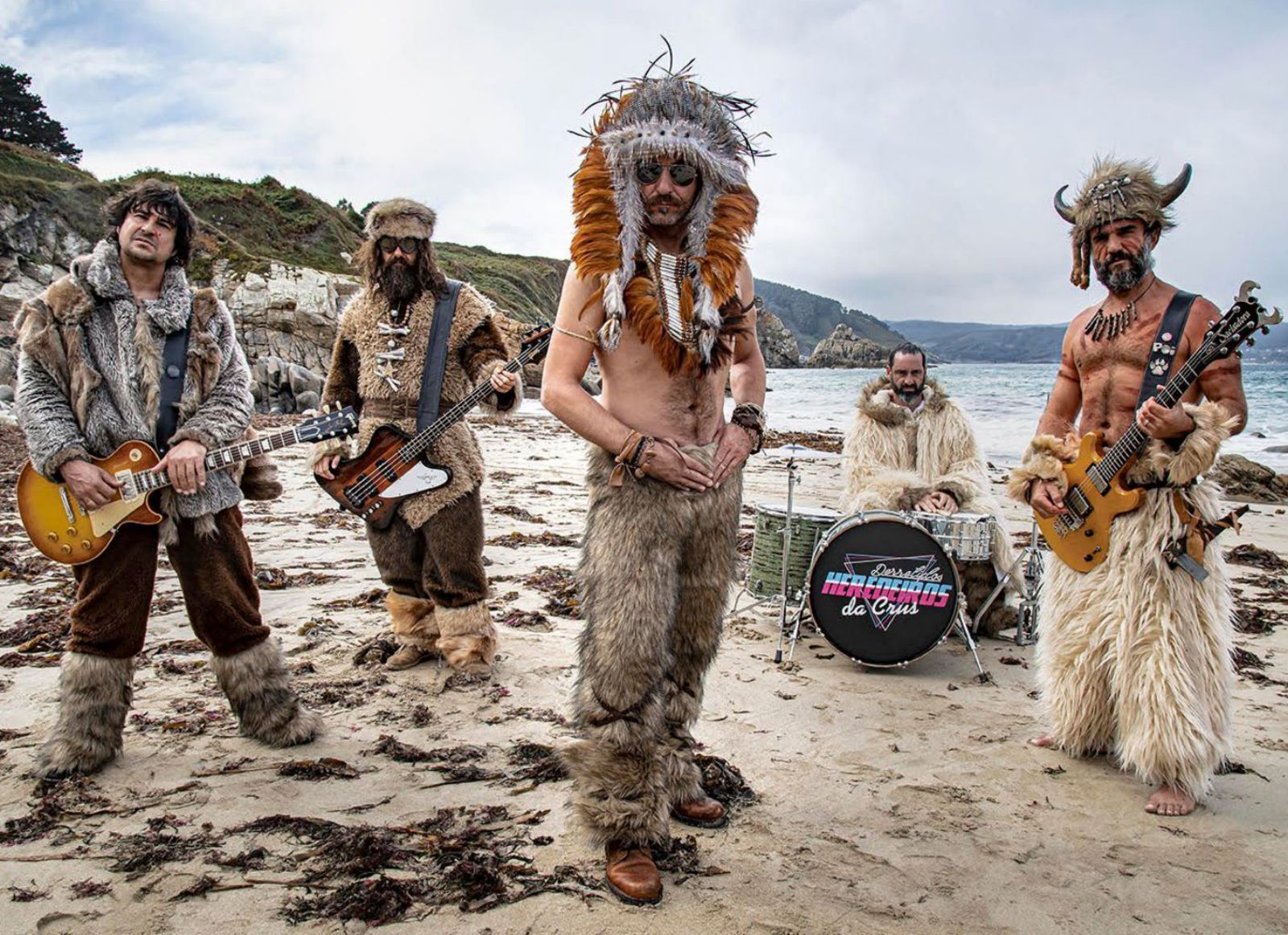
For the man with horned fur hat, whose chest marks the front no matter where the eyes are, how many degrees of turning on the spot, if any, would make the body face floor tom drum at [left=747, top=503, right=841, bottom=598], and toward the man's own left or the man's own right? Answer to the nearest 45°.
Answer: approximately 90° to the man's own right

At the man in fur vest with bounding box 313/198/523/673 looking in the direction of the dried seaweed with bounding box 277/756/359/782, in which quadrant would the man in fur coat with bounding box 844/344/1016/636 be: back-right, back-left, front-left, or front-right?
back-left

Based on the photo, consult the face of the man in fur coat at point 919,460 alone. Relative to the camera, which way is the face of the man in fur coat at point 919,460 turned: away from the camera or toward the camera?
toward the camera

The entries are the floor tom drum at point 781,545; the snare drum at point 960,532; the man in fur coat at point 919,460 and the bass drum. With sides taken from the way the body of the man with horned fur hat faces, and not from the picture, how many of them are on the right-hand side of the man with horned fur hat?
4

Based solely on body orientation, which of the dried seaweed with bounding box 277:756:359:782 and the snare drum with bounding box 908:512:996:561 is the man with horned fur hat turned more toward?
the dried seaweed

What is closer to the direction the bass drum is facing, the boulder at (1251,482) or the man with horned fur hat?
the man with horned fur hat

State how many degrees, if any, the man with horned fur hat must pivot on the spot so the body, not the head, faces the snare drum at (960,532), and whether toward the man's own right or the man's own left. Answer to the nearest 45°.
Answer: approximately 90° to the man's own right

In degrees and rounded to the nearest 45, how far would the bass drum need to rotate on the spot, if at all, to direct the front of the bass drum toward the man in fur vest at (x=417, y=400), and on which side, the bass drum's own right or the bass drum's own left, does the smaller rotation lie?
approximately 90° to the bass drum's own right

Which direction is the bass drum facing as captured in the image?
toward the camera

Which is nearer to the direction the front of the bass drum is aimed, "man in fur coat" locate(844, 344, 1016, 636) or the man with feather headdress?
the man with feather headdress

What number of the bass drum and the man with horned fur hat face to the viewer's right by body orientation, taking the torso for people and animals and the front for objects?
0

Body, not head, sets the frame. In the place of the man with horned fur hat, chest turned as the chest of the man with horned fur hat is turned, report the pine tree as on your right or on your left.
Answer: on your right

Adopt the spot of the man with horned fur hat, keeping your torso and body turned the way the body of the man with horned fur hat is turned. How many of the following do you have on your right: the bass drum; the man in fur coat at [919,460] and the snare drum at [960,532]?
3

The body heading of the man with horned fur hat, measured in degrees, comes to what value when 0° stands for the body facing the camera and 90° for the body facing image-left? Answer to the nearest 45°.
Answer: approximately 45°

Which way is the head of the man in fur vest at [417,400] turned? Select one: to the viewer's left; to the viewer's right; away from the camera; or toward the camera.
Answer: toward the camera

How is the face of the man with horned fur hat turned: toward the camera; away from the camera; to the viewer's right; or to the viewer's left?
toward the camera

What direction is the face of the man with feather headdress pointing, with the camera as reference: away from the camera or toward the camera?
toward the camera
